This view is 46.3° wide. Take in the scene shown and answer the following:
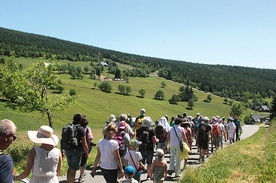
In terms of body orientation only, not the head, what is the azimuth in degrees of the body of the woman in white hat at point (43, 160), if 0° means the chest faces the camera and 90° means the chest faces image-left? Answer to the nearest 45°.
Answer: approximately 180°

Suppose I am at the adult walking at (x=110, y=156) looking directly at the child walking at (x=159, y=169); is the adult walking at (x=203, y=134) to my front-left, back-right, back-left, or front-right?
front-left

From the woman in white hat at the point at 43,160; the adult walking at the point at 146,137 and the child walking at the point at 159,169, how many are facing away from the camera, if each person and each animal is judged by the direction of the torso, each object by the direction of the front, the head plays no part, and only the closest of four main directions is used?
3

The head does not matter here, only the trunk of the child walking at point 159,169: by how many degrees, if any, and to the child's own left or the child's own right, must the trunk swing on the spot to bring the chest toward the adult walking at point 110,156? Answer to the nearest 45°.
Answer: approximately 135° to the child's own left

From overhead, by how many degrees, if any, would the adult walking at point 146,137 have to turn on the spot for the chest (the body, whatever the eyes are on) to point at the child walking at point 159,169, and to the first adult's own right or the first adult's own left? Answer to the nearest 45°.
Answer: approximately 180°

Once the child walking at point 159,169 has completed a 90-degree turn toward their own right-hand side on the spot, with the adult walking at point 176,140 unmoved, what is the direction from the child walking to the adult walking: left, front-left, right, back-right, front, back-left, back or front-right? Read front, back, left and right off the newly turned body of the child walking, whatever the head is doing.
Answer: left

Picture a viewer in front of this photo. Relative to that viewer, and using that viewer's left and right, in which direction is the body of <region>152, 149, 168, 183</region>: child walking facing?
facing away from the viewer

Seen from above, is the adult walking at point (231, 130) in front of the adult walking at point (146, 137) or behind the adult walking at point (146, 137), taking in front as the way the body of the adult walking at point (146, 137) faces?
in front

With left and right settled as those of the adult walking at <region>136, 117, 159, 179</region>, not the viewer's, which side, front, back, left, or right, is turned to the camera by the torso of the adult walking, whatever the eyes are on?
back

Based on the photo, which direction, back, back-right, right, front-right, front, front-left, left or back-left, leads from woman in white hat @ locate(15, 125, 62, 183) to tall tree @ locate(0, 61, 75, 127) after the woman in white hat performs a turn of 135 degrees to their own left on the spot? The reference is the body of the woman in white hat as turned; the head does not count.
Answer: back-right

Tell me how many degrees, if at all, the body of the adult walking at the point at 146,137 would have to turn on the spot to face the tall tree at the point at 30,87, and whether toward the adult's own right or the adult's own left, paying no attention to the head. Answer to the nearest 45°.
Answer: approximately 45° to the adult's own left

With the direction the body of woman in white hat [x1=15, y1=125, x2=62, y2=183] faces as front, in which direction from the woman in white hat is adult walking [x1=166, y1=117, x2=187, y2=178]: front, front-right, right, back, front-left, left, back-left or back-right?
front-right

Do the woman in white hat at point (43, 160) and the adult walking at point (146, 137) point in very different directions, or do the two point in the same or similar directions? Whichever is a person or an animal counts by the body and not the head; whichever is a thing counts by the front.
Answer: same or similar directions

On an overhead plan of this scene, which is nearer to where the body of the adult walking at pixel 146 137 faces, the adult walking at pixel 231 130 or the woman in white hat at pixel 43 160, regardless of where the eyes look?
the adult walking
